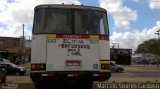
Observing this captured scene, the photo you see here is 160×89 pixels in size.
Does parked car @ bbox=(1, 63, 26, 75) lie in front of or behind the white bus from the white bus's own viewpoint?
in front

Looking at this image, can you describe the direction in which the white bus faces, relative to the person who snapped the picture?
facing away from the viewer
